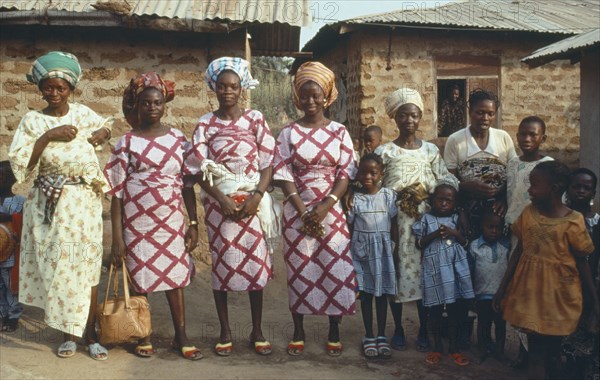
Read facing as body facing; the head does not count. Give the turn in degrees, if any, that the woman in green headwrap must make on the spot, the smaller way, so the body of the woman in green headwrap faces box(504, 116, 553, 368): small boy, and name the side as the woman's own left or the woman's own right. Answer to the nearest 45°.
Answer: approximately 90° to the woman's own left

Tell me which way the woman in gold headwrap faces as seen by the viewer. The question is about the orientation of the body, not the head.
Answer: toward the camera

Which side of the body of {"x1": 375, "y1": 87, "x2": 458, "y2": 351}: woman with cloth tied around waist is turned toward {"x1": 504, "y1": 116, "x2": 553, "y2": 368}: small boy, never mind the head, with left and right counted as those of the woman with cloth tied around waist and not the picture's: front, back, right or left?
left

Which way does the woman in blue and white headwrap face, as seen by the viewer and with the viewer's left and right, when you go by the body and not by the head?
facing the viewer

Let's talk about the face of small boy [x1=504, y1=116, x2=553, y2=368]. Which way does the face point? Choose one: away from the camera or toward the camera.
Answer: toward the camera

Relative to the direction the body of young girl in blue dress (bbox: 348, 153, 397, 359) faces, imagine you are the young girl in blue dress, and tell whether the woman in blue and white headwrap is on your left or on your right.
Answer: on your right

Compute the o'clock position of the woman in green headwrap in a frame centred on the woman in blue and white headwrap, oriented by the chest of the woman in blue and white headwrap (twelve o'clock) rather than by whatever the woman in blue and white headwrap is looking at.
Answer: The woman in green headwrap is roughly at 3 o'clock from the woman in blue and white headwrap.

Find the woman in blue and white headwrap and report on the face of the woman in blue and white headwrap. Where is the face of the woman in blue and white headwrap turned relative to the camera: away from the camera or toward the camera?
toward the camera

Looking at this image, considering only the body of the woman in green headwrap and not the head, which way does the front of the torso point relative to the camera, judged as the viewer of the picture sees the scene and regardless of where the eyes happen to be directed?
toward the camera

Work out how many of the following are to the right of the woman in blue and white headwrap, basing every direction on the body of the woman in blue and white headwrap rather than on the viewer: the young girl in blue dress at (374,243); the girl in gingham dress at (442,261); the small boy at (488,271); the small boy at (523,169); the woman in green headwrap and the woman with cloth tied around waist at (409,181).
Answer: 1

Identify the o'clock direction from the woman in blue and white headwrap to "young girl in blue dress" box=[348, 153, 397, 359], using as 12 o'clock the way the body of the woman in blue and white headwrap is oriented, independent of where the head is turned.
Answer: The young girl in blue dress is roughly at 9 o'clock from the woman in blue and white headwrap.
